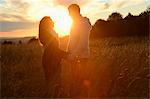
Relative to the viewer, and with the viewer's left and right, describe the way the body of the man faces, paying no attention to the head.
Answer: facing the viewer and to the left of the viewer

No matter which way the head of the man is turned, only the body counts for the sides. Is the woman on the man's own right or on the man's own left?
on the man's own right
